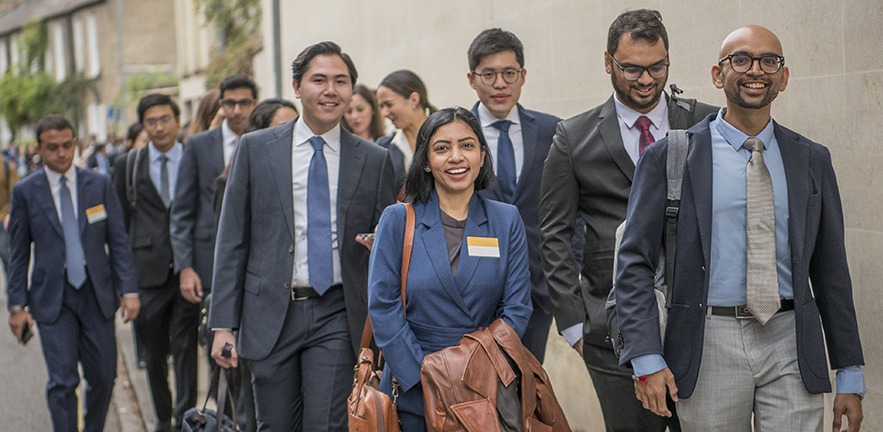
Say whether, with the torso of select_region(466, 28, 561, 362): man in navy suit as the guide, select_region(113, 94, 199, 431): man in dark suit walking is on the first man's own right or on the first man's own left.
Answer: on the first man's own right

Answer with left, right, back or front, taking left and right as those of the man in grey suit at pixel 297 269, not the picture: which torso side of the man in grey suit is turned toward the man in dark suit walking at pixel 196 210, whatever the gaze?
back

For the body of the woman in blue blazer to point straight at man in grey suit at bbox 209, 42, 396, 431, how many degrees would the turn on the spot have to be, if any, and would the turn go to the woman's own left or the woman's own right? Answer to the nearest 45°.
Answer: approximately 135° to the woman's own right

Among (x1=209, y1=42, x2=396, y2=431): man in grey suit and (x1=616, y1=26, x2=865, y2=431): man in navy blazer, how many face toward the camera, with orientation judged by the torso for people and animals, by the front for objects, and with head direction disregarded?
2

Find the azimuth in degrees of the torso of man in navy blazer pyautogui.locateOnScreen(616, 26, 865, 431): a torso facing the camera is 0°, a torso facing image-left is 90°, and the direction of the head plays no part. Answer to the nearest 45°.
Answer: approximately 0°

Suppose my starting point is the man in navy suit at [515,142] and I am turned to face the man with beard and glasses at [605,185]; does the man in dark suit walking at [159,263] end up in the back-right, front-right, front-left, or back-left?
back-right
